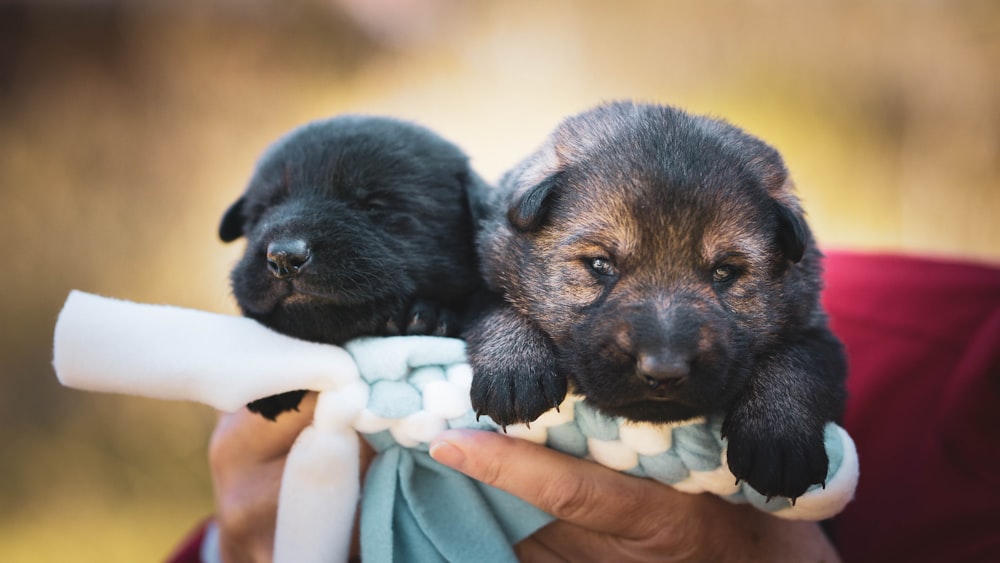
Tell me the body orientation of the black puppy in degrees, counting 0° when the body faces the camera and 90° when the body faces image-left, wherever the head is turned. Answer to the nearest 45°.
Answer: approximately 45°

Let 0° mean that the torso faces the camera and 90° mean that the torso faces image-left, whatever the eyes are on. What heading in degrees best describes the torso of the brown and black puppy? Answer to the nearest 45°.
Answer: approximately 0°

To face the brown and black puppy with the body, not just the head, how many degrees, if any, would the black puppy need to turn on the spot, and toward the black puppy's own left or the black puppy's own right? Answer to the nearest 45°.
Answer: approximately 90° to the black puppy's own left

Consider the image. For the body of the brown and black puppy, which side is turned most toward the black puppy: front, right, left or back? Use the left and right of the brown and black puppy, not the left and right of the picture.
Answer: right
